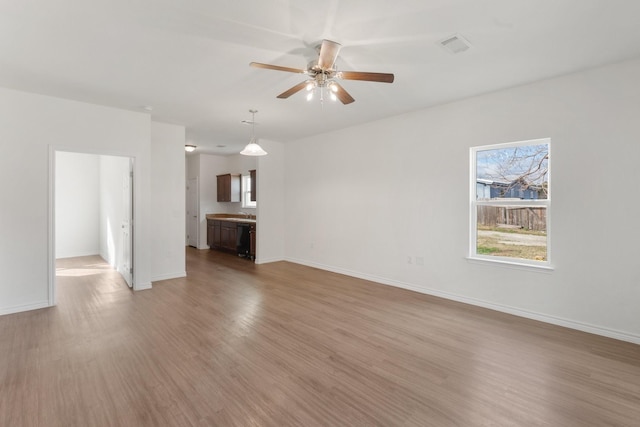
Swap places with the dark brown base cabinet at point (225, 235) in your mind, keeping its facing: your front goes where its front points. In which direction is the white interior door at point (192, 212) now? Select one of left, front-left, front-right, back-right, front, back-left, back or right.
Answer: right

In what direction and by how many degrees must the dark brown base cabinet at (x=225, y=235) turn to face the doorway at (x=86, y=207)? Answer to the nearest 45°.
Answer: approximately 45° to its right

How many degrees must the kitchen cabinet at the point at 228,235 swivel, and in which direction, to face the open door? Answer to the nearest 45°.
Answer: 0° — it already faces it

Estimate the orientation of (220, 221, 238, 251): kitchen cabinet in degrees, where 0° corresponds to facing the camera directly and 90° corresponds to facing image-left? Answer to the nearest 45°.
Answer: approximately 45°

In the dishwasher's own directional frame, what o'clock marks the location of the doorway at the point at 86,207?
The doorway is roughly at 2 o'clock from the dishwasher.

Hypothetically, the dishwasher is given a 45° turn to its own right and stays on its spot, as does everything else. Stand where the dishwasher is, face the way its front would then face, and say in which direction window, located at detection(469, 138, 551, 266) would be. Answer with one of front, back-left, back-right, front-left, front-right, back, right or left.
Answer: back-left

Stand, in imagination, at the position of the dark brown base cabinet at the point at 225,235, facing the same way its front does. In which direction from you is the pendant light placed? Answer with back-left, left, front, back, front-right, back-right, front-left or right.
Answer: front-left

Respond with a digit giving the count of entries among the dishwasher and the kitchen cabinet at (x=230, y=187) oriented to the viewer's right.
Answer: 0

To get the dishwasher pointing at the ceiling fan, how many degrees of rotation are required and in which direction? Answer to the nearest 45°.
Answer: approximately 45° to its left

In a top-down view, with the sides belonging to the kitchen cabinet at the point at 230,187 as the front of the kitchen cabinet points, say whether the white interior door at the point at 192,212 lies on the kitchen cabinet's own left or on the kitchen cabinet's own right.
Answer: on the kitchen cabinet's own right

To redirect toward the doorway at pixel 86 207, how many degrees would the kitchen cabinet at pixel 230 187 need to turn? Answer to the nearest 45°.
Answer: approximately 45° to its right

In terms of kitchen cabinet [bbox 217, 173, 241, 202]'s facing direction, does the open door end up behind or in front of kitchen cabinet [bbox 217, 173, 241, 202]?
in front
